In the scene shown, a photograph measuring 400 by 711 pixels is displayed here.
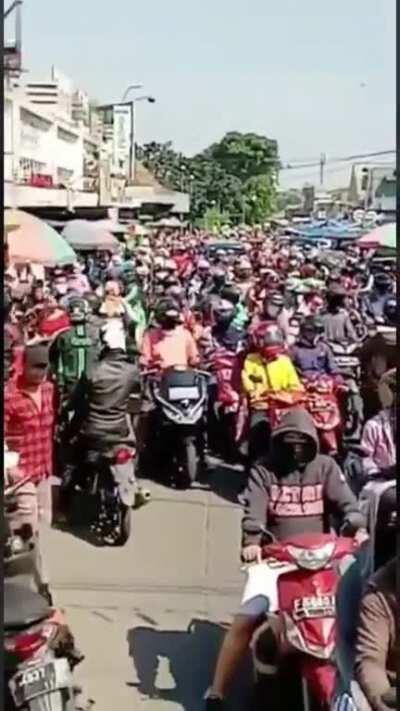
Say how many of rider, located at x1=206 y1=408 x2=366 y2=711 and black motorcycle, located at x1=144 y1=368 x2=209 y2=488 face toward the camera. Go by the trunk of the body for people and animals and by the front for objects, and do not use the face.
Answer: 2

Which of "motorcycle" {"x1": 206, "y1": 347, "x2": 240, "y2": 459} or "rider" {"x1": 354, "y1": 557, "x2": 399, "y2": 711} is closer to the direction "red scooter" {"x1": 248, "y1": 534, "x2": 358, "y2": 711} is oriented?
the rider
